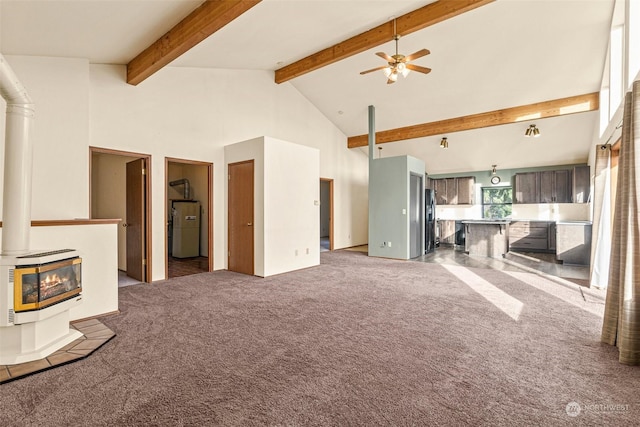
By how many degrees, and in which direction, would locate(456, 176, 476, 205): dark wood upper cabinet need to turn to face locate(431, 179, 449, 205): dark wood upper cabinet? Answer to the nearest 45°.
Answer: approximately 135° to its right

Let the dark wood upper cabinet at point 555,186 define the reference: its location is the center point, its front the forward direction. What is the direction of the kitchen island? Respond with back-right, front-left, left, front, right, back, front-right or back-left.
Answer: front-right

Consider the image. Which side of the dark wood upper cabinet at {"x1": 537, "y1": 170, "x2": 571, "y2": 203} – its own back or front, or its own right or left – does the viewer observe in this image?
front

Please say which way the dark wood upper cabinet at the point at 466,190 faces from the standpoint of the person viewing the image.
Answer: facing the viewer and to the right of the viewer

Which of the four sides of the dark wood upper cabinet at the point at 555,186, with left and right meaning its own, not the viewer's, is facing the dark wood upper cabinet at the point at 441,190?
right

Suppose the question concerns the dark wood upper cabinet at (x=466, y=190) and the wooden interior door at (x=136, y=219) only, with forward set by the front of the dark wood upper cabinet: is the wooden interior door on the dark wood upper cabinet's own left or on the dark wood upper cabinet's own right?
on the dark wood upper cabinet's own right

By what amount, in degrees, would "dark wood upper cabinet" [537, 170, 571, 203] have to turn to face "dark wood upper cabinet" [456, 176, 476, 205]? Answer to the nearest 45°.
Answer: approximately 90° to its right

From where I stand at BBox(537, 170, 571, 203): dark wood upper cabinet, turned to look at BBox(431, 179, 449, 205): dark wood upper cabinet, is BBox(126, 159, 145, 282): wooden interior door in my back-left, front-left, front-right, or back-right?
front-left

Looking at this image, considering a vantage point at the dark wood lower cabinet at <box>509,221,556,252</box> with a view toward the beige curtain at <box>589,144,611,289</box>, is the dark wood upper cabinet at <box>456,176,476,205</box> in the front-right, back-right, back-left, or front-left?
back-right

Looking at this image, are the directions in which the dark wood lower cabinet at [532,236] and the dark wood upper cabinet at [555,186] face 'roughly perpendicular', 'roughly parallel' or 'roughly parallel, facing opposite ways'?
roughly parallel

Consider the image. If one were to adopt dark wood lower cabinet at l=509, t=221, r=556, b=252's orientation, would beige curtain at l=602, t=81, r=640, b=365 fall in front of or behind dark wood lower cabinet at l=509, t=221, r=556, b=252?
in front

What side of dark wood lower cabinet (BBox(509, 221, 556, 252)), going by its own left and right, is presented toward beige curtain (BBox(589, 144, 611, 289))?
front

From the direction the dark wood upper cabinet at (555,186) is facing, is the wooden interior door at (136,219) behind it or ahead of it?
ahead

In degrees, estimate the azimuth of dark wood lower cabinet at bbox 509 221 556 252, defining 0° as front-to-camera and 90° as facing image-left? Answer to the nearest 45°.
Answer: approximately 0°

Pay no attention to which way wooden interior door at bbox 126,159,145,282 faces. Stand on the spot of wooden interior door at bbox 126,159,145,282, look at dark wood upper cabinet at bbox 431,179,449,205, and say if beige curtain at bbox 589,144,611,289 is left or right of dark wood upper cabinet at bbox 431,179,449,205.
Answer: right
